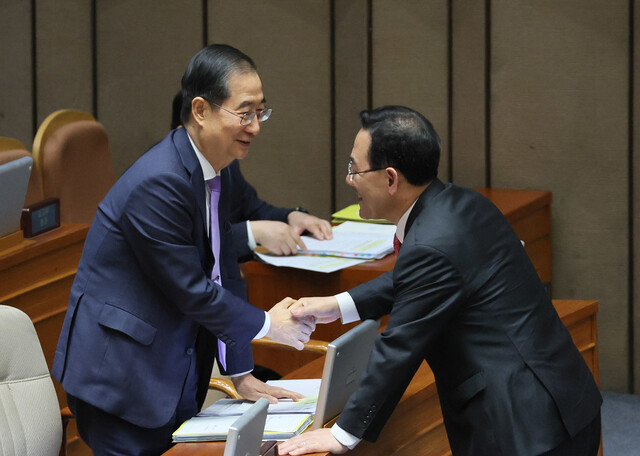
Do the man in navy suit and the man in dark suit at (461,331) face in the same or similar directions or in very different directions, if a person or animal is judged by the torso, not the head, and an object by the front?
very different directions

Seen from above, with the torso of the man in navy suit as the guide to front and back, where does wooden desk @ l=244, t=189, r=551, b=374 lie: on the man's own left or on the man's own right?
on the man's own left

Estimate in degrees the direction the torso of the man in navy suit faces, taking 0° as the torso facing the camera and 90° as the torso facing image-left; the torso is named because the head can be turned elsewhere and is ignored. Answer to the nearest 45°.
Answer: approximately 315°

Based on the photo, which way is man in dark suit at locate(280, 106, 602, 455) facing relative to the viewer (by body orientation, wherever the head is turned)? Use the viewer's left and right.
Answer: facing away from the viewer and to the left of the viewer

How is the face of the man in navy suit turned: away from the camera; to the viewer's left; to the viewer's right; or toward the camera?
to the viewer's right

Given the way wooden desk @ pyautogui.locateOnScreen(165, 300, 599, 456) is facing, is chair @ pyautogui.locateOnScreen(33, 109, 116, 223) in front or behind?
in front

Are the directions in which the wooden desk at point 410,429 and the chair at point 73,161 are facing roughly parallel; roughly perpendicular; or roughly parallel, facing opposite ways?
roughly parallel, facing opposite ways

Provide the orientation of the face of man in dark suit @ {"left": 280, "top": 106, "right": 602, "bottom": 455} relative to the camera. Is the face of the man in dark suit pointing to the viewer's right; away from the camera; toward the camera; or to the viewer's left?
to the viewer's left

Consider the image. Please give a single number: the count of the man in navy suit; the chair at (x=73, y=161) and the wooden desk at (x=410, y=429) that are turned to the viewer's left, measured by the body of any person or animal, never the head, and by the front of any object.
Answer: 0
